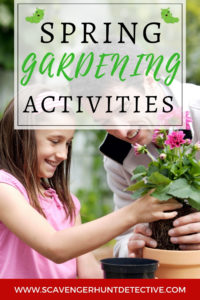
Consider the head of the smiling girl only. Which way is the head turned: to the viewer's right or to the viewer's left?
to the viewer's right

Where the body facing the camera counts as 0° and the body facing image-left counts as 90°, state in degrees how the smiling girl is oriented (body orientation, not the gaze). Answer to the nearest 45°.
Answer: approximately 315°
